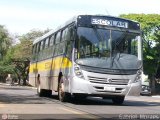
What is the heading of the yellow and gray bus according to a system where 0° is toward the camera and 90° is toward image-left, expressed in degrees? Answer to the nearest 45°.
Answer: approximately 315°
